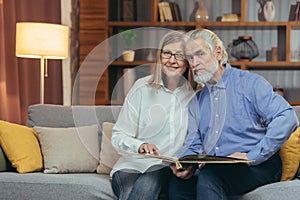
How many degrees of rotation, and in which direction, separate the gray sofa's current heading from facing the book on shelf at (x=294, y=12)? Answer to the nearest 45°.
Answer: approximately 135° to its left

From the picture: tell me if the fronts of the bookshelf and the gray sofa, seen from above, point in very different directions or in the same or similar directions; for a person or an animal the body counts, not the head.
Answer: same or similar directions

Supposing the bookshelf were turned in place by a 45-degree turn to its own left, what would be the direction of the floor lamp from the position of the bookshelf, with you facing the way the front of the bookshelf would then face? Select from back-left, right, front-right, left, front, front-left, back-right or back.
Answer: right

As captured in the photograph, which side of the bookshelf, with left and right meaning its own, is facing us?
front

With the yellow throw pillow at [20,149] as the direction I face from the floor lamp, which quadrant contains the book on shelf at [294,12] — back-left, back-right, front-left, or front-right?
back-left

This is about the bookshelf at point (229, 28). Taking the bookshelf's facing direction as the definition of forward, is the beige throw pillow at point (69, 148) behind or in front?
in front

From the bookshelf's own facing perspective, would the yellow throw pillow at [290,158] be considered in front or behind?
in front

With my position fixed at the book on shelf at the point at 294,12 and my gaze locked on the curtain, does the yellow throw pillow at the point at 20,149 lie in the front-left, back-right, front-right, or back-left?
front-left

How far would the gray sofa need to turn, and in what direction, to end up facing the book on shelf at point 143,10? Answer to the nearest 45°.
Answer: approximately 180°

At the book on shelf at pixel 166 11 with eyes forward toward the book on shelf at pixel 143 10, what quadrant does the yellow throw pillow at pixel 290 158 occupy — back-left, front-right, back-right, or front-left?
back-left

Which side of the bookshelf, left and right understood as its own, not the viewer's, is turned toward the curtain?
right

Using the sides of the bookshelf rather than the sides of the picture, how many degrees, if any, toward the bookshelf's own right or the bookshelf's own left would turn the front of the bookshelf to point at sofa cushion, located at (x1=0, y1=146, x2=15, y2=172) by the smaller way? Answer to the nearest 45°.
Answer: approximately 45° to the bookshelf's own right

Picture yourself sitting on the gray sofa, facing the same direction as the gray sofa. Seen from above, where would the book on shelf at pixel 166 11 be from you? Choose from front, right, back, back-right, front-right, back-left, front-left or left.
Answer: back

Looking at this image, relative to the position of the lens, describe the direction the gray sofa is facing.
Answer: facing the viewer

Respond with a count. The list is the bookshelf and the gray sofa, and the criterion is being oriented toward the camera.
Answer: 2
